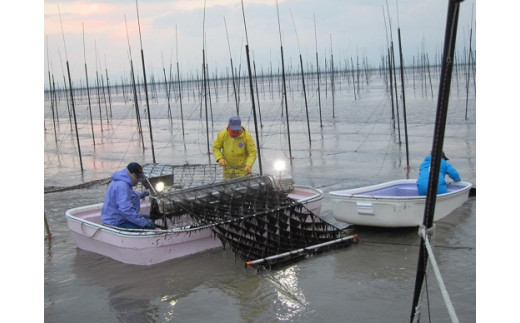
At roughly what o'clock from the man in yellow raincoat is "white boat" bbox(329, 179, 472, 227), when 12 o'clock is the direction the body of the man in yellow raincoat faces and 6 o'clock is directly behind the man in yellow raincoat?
The white boat is roughly at 10 o'clock from the man in yellow raincoat.

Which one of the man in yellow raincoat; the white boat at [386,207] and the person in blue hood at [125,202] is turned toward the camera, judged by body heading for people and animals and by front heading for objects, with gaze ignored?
the man in yellow raincoat

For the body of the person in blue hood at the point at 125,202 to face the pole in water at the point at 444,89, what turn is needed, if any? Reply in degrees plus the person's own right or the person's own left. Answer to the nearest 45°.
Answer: approximately 90° to the person's own right

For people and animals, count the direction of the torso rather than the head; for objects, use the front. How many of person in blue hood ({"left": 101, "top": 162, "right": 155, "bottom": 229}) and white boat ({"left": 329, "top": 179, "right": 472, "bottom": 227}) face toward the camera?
0

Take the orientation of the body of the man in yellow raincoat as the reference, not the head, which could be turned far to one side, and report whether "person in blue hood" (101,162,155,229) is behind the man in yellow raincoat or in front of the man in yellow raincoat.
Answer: in front

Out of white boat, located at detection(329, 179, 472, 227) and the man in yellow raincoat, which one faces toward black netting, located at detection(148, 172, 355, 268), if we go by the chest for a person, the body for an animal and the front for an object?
the man in yellow raincoat

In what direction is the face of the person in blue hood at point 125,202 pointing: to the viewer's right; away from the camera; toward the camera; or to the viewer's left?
to the viewer's right

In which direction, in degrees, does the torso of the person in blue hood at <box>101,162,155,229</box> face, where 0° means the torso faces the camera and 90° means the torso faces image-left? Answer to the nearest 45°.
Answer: approximately 270°

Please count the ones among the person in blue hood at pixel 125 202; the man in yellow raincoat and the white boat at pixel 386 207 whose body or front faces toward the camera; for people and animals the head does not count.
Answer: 1

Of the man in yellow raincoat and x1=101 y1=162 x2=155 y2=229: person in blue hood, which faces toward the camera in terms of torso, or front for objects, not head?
the man in yellow raincoat

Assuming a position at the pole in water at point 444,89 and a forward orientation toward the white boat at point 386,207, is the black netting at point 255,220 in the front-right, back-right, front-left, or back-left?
front-left

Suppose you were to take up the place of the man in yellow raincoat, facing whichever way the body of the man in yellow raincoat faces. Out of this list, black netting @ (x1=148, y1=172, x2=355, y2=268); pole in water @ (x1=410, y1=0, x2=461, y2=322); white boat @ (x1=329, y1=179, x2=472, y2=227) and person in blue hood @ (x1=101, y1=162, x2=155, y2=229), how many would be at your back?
0

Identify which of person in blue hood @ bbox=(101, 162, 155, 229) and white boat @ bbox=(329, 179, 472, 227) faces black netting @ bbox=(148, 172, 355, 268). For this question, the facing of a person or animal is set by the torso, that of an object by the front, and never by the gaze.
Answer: the person in blue hood

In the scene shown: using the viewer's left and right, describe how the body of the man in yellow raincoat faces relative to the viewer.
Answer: facing the viewer

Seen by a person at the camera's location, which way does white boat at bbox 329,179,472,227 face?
facing away from the viewer and to the right of the viewer

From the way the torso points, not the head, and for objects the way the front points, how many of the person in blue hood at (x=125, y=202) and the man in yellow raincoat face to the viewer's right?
1
